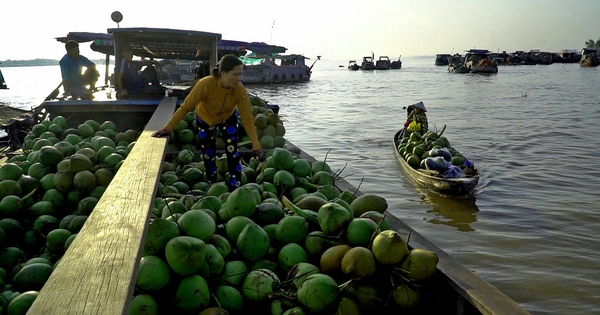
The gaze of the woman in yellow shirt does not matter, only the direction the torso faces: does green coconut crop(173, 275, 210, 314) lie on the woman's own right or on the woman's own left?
on the woman's own right

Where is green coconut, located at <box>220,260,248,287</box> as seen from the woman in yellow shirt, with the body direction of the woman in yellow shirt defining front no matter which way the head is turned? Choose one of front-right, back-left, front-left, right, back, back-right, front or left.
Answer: front-right

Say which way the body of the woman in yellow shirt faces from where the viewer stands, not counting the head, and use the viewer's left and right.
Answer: facing the viewer and to the right of the viewer

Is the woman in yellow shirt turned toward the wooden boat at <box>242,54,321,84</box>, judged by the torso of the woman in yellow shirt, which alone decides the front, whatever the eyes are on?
no

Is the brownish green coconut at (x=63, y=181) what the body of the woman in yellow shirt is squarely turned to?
no

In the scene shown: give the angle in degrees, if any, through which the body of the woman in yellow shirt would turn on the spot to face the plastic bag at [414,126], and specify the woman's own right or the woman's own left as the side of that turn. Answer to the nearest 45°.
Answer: approximately 90° to the woman's own left

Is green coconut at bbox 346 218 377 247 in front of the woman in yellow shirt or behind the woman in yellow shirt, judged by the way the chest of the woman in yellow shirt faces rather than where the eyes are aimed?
in front

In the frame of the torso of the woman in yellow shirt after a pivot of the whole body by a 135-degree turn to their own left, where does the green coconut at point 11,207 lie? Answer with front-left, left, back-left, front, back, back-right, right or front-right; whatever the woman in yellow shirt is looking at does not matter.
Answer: back-left

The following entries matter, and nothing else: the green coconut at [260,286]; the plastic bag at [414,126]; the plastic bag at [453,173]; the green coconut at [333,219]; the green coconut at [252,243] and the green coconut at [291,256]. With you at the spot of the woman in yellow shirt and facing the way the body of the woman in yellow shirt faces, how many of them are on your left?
2

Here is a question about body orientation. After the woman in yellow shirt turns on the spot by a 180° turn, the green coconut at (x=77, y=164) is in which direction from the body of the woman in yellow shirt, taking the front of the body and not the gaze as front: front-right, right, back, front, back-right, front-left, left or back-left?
left

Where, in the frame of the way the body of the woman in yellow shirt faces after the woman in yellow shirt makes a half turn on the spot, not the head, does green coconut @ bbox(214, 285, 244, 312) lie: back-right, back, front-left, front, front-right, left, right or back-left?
back-left

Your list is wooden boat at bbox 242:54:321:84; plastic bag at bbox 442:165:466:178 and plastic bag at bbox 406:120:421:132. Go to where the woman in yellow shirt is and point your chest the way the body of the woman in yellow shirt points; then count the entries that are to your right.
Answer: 0

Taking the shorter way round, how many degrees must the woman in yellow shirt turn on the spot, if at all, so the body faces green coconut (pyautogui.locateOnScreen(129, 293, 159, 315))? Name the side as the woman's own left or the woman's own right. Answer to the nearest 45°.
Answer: approximately 45° to the woman's own right

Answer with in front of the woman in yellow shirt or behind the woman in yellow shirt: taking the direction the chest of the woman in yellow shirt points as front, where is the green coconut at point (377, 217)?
in front

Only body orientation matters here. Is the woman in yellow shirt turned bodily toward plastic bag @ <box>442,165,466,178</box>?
no
